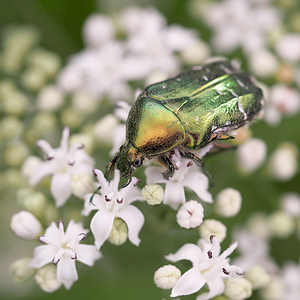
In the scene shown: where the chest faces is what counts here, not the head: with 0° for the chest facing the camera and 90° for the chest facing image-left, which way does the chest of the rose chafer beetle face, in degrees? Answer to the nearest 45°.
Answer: approximately 45°

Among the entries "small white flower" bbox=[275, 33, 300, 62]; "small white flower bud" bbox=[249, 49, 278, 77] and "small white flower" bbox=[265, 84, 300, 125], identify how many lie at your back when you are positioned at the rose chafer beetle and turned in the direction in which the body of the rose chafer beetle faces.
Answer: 3

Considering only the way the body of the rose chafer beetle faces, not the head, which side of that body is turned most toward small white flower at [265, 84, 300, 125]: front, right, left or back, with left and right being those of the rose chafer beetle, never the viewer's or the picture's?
back

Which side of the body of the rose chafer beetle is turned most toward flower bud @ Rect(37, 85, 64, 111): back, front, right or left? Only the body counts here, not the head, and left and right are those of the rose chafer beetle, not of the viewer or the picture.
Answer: right

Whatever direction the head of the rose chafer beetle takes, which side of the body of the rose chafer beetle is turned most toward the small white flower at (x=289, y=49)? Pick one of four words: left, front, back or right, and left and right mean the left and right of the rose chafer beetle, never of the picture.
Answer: back

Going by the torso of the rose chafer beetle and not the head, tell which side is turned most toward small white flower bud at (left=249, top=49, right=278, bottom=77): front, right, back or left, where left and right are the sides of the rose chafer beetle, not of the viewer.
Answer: back

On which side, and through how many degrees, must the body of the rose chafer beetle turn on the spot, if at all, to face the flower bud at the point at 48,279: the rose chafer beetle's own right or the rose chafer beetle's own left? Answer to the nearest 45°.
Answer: approximately 45° to the rose chafer beetle's own right
